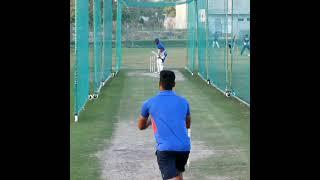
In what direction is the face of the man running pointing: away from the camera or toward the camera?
away from the camera

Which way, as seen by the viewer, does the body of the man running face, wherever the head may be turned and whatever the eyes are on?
away from the camera
